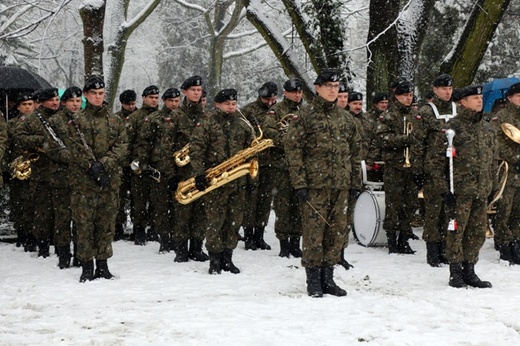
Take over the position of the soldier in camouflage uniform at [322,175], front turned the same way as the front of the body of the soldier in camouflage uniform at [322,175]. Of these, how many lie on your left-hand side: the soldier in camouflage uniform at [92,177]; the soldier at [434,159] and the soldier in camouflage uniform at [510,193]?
2

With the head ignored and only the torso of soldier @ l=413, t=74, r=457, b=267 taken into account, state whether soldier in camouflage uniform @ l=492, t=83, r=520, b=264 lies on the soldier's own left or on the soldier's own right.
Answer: on the soldier's own left

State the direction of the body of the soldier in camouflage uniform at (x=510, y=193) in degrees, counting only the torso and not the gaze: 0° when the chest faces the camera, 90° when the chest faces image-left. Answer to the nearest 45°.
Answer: approximately 315°

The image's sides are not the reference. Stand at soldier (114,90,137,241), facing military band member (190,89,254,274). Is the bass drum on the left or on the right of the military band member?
left

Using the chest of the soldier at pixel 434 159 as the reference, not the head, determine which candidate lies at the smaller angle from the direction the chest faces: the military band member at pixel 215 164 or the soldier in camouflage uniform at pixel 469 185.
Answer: the soldier in camouflage uniform

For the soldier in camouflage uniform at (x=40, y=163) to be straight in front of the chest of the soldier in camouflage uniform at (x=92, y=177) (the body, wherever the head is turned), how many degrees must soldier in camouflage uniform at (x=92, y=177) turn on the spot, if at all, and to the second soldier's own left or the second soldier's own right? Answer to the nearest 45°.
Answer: approximately 135° to the second soldier's own right

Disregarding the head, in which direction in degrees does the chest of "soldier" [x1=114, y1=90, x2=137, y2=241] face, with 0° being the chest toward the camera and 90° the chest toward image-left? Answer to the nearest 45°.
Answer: approximately 315°

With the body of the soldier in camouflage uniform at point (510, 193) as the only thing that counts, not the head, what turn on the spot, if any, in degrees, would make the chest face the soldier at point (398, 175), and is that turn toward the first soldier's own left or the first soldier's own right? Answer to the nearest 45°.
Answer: approximately 135° to the first soldier's own right

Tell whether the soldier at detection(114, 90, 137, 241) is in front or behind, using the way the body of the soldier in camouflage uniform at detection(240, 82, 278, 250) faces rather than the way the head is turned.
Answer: behind
